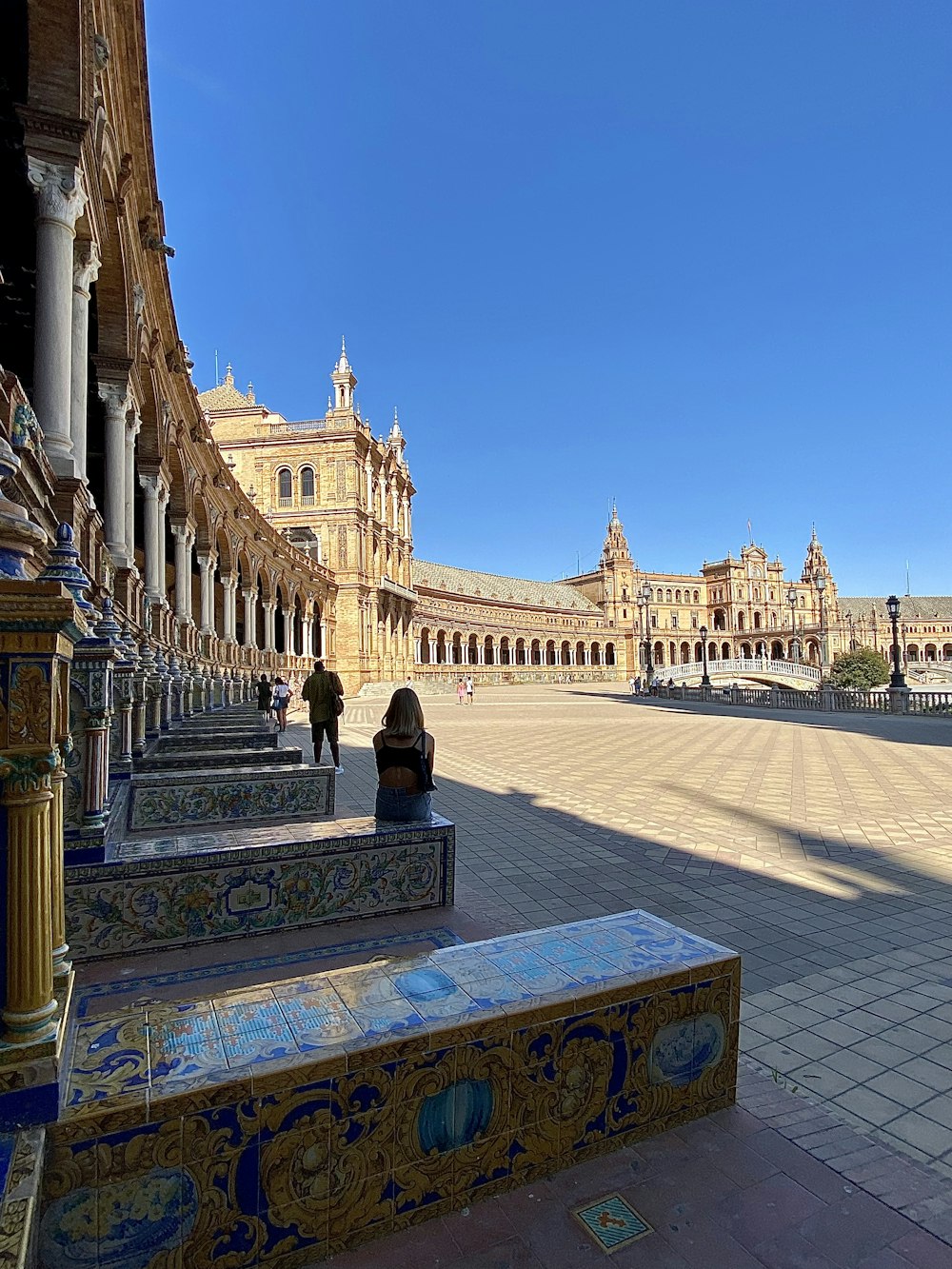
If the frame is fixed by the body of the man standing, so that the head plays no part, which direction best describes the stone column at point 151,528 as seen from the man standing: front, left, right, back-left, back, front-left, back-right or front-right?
front-left

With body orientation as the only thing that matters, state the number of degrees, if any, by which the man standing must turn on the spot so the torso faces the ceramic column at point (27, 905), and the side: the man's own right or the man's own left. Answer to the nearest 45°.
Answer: approximately 180°

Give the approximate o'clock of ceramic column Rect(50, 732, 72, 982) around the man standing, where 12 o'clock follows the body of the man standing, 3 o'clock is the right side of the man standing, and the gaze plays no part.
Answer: The ceramic column is roughly at 6 o'clock from the man standing.

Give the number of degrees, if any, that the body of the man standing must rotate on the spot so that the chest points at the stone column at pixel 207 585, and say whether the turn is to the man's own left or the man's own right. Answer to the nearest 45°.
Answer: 0° — they already face it

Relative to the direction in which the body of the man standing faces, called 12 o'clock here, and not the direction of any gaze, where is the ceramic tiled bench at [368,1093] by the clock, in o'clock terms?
The ceramic tiled bench is roughly at 6 o'clock from the man standing.

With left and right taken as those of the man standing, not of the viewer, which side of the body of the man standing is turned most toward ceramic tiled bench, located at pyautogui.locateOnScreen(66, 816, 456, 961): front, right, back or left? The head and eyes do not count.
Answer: back

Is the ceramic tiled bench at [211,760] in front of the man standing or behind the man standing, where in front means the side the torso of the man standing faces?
behind

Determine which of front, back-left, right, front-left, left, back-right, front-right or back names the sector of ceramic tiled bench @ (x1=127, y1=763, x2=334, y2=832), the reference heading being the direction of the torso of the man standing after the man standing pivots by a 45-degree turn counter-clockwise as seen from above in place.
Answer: back-left

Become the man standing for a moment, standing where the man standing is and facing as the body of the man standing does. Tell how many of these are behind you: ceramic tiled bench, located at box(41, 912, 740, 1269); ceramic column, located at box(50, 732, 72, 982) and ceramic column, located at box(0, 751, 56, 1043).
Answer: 3

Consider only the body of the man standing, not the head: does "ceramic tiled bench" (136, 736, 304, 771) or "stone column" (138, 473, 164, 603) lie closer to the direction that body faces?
the stone column

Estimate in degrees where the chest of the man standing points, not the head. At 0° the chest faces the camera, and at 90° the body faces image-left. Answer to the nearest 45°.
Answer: approximately 180°
